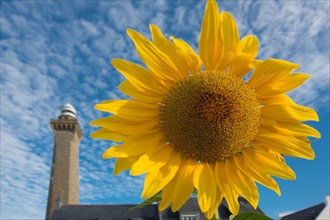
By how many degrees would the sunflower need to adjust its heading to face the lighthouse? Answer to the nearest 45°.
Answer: approximately 135° to its right

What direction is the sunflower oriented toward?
toward the camera
